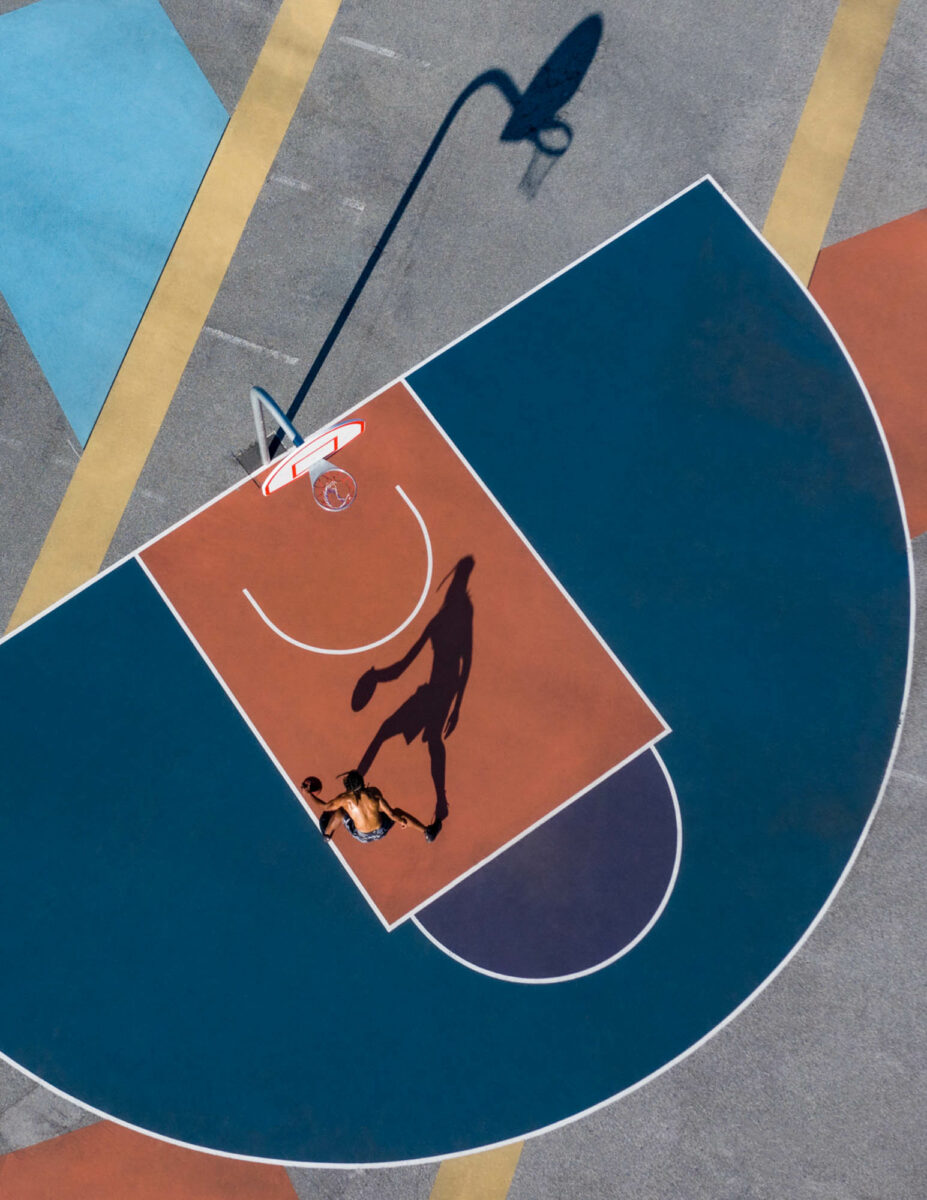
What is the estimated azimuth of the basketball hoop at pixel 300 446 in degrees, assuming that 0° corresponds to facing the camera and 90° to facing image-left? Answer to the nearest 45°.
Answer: approximately 315°

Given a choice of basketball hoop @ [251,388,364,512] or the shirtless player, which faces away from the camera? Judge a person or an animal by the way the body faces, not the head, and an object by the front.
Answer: the shirtless player

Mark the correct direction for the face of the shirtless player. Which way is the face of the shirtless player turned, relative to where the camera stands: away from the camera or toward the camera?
away from the camera

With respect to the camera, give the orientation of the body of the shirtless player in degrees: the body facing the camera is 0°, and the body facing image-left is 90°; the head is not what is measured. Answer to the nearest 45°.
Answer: approximately 180°

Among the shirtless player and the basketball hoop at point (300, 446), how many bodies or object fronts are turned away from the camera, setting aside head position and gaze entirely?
1
